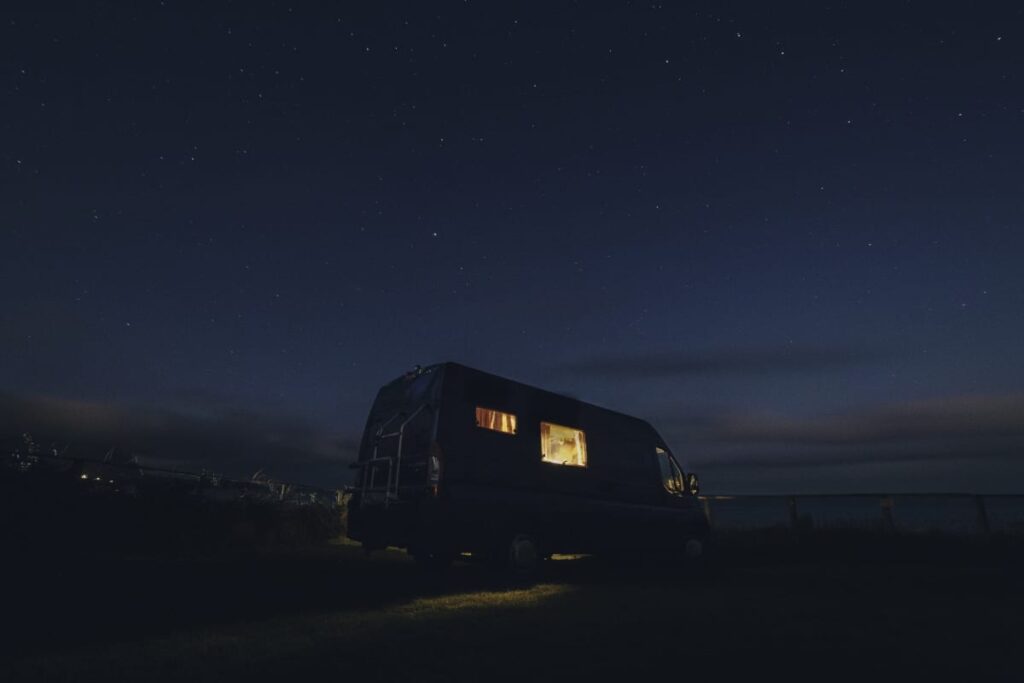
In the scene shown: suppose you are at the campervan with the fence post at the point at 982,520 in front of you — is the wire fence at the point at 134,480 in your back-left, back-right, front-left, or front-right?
back-left

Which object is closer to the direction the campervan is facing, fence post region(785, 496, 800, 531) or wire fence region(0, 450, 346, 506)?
the fence post

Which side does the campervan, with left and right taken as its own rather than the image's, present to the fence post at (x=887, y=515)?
front

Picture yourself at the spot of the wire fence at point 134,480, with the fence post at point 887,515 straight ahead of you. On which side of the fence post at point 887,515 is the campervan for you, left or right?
right

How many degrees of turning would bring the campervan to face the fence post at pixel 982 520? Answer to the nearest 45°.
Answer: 0° — it already faces it

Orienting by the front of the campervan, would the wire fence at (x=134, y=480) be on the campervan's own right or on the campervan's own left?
on the campervan's own left

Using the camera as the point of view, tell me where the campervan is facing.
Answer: facing away from the viewer and to the right of the viewer

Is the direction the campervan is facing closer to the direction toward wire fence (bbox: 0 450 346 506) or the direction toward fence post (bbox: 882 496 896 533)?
the fence post

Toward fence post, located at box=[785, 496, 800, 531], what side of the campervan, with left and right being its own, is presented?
front
